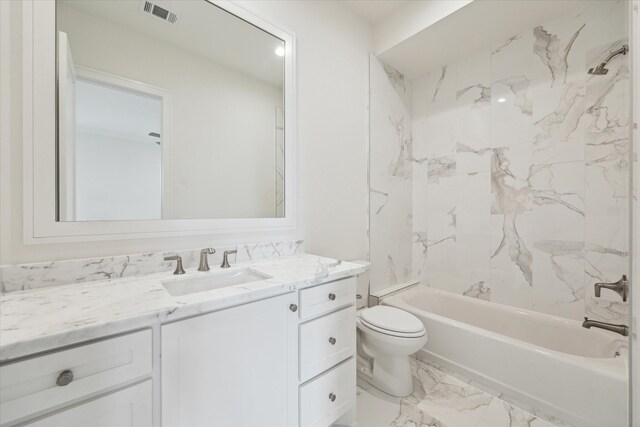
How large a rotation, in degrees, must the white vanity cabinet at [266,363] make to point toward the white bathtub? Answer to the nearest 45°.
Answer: approximately 45° to its left

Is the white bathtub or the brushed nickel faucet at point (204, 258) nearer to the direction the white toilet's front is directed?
the white bathtub

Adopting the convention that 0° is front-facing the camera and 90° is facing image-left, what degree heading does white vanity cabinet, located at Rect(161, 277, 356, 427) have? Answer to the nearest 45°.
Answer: approximately 315°

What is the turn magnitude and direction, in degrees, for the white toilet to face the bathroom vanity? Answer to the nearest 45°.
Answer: approximately 90° to its right

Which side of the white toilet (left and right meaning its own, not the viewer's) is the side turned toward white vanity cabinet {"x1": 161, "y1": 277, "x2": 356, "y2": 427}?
right
